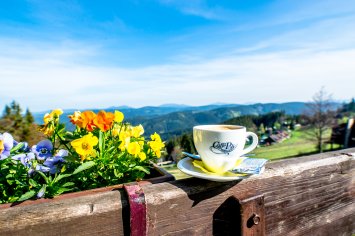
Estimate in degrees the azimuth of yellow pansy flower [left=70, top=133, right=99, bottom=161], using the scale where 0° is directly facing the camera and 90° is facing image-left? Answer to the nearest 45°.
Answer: approximately 0°

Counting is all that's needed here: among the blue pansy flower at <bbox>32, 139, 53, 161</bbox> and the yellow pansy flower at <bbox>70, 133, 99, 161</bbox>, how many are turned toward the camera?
2

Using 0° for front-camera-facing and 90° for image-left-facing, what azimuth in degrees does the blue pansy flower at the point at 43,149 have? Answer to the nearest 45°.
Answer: approximately 0°
